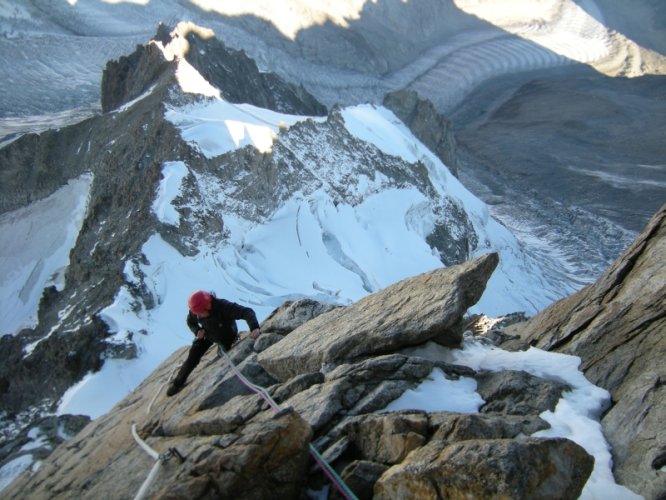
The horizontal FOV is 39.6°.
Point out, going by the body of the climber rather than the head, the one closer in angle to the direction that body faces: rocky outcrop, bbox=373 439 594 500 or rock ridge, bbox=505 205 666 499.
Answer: the rocky outcrop

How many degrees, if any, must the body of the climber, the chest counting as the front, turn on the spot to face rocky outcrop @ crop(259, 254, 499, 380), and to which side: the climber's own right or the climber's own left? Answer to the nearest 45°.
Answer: approximately 90° to the climber's own left

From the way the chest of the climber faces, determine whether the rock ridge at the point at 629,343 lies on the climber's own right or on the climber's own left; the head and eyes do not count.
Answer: on the climber's own left

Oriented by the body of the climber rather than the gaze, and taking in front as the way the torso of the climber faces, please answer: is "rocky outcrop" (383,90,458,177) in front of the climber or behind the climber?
behind
